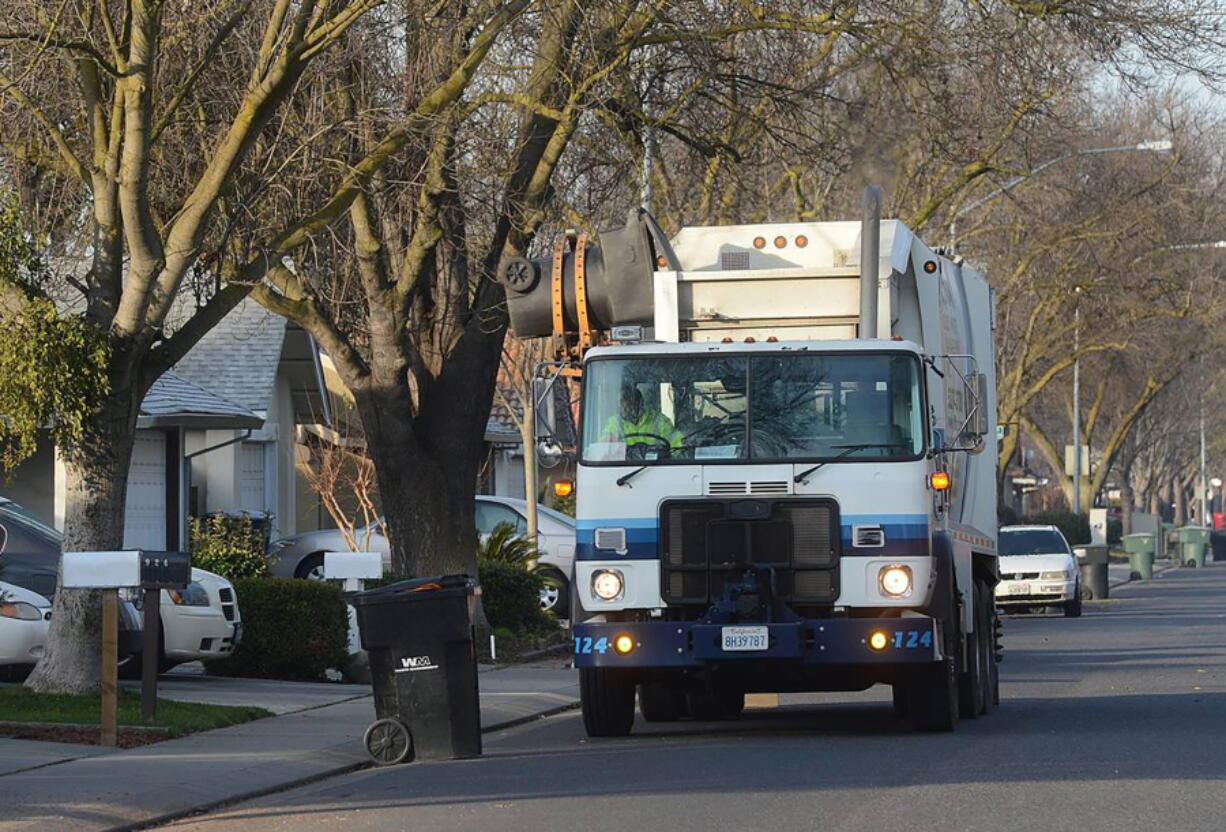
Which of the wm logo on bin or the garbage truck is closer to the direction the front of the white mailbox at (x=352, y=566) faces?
the garbage truck

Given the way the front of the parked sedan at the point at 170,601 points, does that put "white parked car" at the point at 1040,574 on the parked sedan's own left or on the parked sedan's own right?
on the parked sedan's own left

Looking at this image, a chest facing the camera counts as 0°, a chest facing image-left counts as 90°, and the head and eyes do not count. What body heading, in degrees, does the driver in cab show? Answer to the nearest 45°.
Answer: approximately 0°

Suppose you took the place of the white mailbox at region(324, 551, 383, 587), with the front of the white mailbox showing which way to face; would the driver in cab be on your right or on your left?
on your right

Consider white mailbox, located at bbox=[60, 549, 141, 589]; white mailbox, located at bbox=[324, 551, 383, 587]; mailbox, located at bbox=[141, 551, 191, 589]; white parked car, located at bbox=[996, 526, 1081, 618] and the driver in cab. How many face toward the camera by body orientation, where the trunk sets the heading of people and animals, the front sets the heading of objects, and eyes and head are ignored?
2

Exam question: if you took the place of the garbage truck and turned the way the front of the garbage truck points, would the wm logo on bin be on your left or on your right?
on your right

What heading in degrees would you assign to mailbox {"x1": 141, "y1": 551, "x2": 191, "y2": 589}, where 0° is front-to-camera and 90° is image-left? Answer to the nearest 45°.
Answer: approximately 270°

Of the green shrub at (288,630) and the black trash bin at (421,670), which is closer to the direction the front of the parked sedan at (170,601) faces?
the black trash bin

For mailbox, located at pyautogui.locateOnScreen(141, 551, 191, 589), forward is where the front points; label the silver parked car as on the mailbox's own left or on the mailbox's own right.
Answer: on the mailbox's own left

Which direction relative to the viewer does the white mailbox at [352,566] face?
to the viewer's right

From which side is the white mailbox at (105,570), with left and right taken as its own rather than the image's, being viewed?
right

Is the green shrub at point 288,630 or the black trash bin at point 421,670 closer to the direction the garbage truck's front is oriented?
the black trash bin
